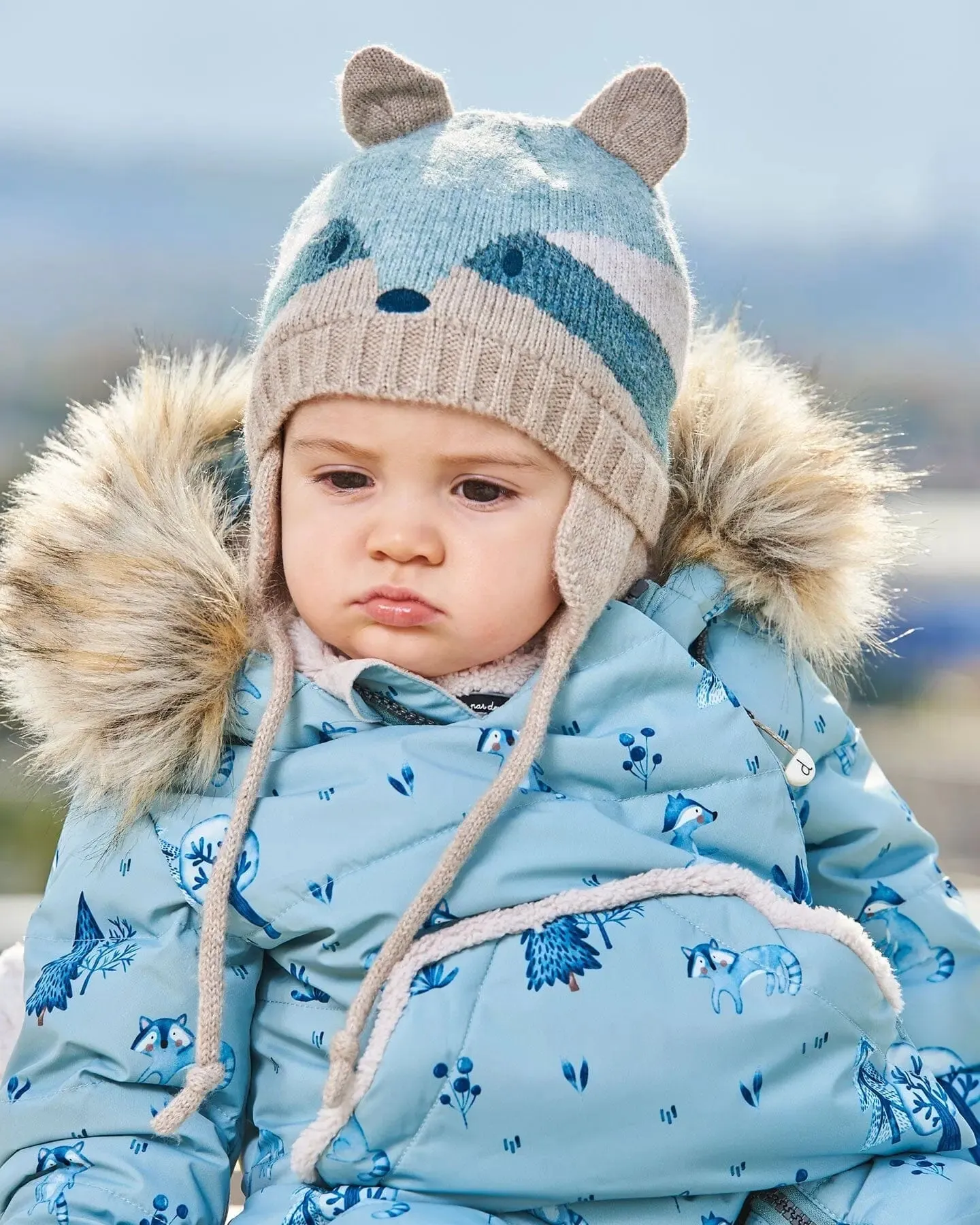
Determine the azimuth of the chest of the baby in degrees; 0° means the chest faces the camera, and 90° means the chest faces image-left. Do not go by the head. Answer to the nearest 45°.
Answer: approximately 0°
